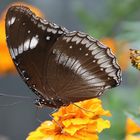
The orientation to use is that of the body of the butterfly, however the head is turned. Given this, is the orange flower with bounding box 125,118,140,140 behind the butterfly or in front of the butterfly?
behind

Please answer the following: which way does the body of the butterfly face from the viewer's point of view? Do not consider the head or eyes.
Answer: to the viewer's left

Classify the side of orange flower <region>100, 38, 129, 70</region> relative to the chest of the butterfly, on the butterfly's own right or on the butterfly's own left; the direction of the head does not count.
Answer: on the butterfly's own right

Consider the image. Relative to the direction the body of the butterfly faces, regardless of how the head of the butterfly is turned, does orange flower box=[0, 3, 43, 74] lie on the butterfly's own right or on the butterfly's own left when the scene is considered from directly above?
on the butterfly's own right
